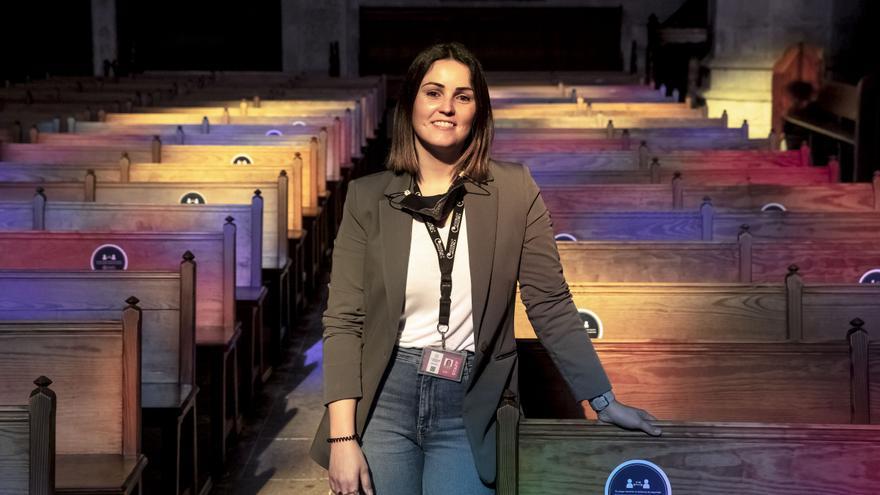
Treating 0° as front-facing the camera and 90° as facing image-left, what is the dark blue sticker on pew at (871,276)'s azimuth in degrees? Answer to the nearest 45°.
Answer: approximately 0°

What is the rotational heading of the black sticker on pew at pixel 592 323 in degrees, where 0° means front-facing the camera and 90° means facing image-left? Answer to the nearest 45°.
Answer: approximately 0°
